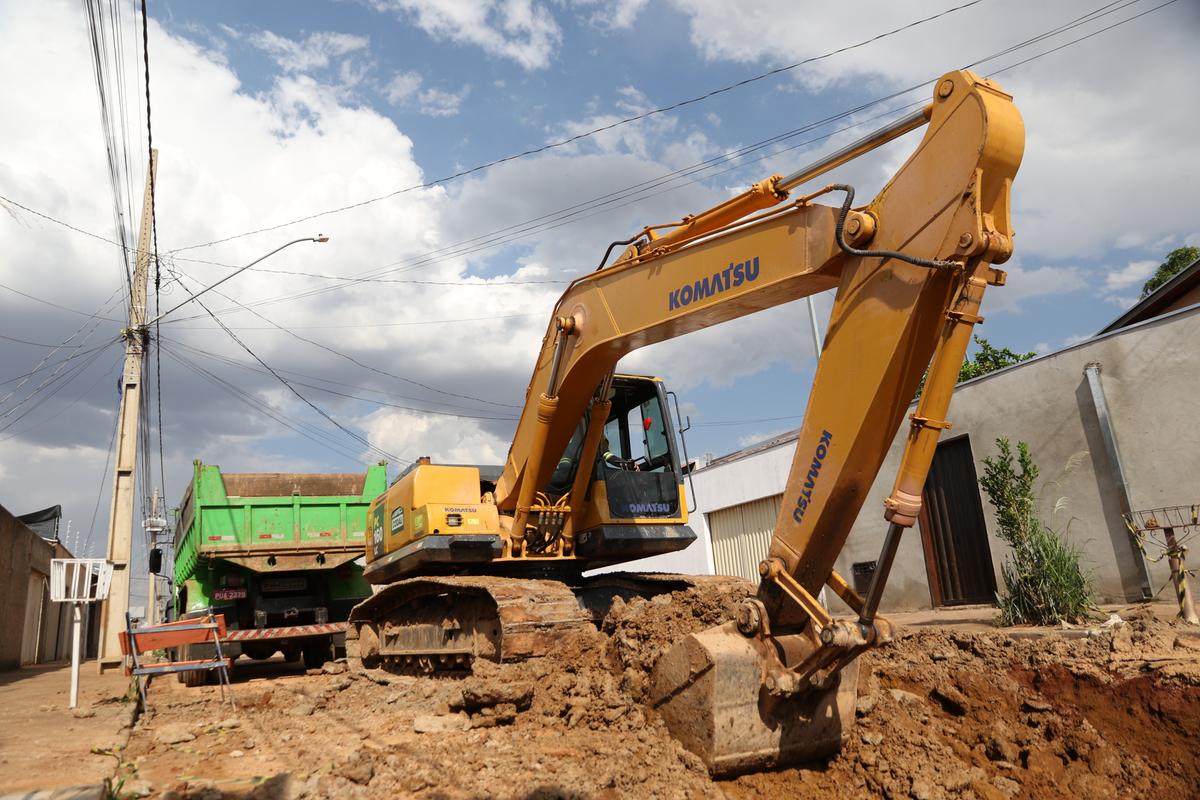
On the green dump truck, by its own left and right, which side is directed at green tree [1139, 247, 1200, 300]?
right

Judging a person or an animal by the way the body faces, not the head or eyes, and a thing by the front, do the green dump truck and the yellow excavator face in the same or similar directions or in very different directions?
very different directions

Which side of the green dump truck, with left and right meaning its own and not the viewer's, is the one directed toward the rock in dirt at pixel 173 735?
back

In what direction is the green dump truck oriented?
away from the camera

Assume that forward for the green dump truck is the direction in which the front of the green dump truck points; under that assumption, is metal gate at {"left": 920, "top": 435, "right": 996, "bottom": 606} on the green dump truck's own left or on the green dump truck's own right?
on the green dump truck's own right

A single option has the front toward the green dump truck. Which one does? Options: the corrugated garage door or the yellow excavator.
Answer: the corrugated garage door

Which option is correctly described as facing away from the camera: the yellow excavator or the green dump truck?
the green dump truck

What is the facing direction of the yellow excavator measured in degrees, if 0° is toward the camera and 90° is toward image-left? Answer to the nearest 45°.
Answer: approximately 315°

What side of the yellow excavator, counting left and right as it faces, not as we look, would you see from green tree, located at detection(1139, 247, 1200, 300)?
left

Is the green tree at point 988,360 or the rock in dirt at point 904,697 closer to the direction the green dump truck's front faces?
the green tree

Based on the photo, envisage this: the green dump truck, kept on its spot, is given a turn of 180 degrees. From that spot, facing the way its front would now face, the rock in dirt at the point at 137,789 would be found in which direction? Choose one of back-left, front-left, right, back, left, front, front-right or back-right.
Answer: front

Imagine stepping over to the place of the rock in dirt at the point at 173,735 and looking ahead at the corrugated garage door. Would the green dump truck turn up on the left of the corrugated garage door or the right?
left
